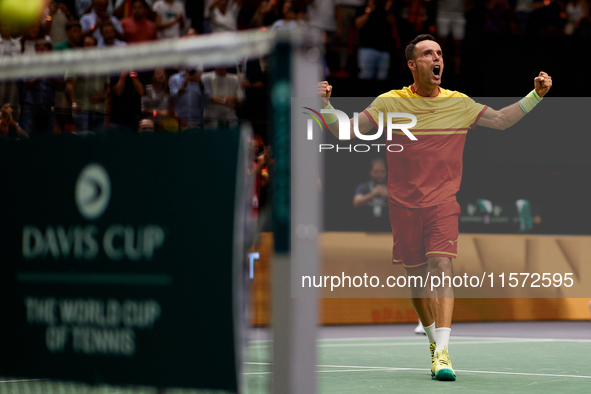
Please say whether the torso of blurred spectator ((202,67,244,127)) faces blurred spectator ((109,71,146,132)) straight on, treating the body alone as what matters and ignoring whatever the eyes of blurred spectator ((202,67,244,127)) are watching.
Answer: no

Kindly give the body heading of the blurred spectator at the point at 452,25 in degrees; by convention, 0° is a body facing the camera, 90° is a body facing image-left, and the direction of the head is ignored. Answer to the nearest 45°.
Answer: approximately 0°

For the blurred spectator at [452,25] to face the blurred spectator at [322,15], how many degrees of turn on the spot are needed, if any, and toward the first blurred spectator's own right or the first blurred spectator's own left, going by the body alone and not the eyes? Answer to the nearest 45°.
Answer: approximately 45° to the first blurred spectator's own right

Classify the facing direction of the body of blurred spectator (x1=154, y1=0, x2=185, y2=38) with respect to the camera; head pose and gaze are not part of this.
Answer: toward the camera

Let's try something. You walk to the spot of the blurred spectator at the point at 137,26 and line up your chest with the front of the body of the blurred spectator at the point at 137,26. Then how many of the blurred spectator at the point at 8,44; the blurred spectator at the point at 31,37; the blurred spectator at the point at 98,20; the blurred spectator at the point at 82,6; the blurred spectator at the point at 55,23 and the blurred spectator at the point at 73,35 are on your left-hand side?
0

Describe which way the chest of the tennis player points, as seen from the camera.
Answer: toward the camera

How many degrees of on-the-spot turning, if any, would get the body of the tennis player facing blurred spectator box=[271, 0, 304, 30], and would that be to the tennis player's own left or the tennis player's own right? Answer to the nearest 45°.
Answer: approximately 180°

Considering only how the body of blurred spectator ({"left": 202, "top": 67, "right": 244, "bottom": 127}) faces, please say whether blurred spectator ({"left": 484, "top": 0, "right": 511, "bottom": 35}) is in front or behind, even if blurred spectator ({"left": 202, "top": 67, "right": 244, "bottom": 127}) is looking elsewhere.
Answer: behind

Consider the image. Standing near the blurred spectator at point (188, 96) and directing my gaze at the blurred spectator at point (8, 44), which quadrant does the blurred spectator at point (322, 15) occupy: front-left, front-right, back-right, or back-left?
back-right

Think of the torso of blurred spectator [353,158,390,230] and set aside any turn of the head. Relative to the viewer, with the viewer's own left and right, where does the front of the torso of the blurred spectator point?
facing the viewer

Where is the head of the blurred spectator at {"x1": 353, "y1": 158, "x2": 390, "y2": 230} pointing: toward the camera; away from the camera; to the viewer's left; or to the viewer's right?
toward the camera

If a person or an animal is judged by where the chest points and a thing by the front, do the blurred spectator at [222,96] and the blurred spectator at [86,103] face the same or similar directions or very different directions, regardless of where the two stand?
same or similar directions

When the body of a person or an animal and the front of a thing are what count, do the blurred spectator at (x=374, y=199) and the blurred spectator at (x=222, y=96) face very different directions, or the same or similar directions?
same or similar directions
